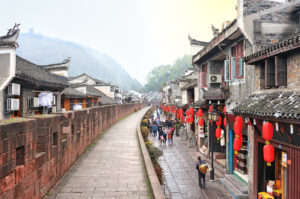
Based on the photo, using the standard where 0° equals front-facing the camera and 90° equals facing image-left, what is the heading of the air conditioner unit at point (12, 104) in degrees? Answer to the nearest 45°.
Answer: approximately 315°

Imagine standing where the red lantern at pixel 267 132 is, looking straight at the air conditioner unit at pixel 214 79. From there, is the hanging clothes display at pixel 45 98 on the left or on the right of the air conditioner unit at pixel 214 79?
left

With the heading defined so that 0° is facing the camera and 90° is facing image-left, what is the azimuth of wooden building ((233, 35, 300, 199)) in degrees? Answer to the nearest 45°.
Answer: approximately 45°

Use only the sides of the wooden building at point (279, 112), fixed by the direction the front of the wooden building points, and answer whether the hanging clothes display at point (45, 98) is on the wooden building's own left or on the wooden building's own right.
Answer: on the wooden building's own right

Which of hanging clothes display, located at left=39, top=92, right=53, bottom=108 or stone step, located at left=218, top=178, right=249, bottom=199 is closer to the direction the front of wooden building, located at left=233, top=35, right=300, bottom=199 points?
the hanging clothes display

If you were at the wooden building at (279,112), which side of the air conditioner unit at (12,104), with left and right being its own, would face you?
front

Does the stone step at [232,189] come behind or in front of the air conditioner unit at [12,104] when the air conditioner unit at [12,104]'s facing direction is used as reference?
in front

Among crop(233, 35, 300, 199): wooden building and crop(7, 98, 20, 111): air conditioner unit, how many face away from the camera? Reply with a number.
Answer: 0

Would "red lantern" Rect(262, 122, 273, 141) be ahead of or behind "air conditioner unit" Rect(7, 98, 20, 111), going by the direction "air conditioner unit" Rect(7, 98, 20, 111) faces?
ahead

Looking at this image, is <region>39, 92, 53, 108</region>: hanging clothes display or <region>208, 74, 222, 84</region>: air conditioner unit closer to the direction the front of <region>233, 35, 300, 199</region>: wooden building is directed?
the hanging clothes display

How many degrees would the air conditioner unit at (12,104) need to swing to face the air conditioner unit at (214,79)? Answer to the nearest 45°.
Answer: approximately 45° to its left

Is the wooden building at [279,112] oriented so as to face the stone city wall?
yes
